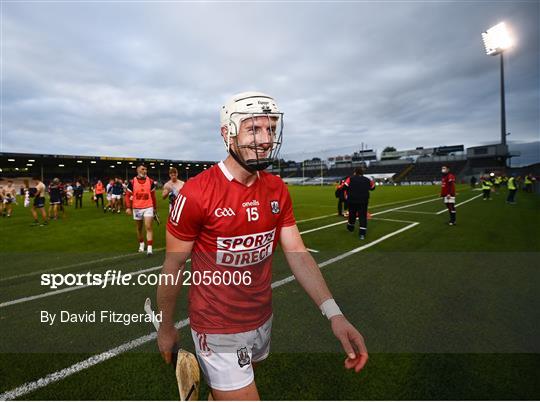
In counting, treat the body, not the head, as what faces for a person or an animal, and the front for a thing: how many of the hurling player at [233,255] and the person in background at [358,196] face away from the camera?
1

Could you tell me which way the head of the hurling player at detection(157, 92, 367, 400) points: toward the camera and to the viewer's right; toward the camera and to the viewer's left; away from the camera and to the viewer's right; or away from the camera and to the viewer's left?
toward the camera and to the viewer's right

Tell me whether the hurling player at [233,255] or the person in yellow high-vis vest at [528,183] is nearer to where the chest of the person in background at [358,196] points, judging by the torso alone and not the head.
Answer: the person in yellow high-vis vest

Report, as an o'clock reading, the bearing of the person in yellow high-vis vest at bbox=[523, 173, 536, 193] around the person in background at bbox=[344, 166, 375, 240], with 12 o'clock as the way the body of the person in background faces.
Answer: The person in yellow high-vis vest is roughly at 1 o'clock from the person in background.

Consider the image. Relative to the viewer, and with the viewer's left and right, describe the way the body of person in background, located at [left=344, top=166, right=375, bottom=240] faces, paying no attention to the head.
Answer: facing away from the viewer

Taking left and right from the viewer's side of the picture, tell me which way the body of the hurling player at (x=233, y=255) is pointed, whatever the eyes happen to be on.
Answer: facing the viewer and to the right of the viewer

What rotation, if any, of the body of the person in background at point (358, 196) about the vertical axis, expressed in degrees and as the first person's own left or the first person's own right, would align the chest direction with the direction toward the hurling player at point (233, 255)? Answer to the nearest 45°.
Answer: approximately 180°

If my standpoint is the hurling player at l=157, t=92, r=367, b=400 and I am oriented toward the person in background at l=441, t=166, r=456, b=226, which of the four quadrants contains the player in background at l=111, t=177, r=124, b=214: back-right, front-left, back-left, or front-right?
front-left

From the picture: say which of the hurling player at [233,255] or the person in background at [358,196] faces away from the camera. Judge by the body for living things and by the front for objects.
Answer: the person in background
